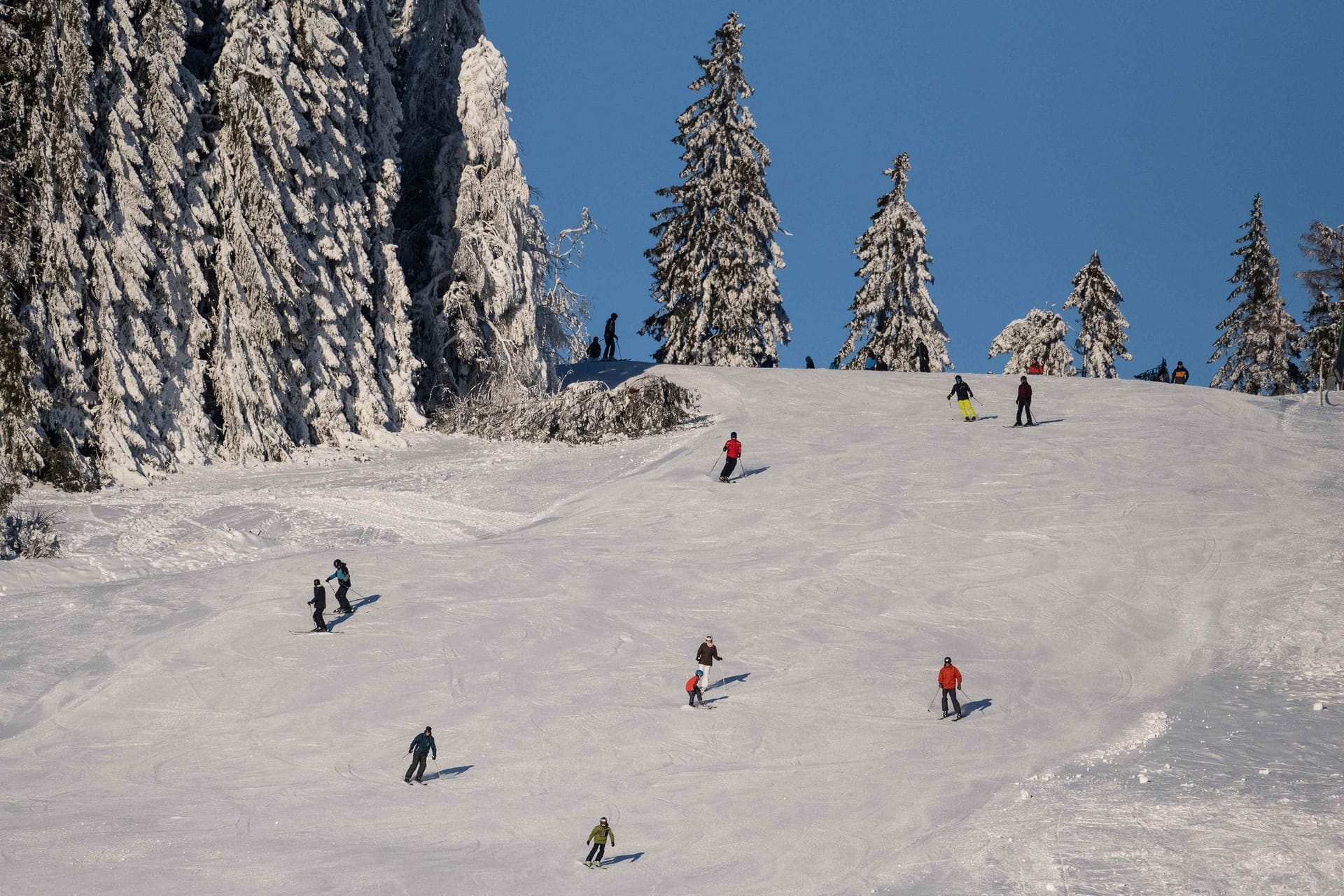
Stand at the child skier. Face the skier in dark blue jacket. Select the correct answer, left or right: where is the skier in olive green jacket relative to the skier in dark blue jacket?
left

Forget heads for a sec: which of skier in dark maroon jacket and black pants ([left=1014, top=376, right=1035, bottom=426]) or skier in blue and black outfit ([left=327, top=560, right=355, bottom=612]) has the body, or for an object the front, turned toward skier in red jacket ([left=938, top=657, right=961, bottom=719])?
skier in dark maroon jacket and black pants ([left=1014, top=376, right=1035, bottom=426])

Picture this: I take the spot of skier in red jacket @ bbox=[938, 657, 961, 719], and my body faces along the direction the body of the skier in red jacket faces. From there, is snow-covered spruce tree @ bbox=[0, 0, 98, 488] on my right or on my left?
on my right

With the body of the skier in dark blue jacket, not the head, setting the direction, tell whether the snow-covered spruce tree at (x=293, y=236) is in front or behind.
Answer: behind

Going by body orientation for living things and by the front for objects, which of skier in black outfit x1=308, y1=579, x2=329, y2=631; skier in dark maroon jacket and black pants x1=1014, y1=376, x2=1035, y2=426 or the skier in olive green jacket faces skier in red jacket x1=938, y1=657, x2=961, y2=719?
skier in dark maroon jacket and black pants x1=1014, y1=376, x2=1035, y2=426

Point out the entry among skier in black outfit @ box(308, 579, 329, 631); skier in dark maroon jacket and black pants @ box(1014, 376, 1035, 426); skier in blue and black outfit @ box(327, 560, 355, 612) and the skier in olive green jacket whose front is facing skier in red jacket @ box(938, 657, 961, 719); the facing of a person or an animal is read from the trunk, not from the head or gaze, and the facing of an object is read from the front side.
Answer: skier in dark maroon jacket and black pants @ box(1014, 376, 1035, 426)

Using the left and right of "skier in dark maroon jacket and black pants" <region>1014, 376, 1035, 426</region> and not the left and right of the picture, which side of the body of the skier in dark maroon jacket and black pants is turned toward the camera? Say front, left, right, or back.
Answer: front

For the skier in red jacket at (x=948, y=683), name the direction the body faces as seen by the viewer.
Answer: toward the camera

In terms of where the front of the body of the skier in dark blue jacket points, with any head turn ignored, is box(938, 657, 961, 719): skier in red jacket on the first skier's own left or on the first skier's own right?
on the first skier's own left

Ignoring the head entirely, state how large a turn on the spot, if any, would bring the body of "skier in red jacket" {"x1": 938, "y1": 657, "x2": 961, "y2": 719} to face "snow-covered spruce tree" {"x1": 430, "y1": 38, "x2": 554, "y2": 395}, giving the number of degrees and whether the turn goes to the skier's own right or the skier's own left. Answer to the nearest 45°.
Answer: approximately 135° to the skier's own right

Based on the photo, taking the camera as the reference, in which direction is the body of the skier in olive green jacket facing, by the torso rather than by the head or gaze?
toward the camera

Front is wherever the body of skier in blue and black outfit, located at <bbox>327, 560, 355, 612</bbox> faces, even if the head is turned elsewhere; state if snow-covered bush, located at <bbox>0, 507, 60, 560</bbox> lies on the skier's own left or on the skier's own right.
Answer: on the skier's own right
